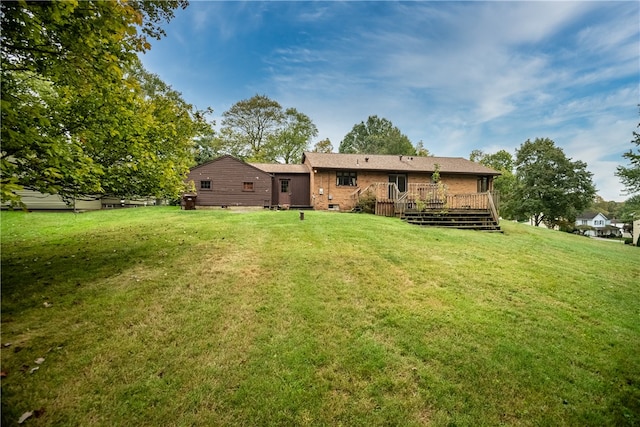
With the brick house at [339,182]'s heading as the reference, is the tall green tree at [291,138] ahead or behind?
ahead

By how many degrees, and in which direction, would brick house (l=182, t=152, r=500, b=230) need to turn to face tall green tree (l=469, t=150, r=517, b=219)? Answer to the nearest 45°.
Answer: approximately 45° to its right

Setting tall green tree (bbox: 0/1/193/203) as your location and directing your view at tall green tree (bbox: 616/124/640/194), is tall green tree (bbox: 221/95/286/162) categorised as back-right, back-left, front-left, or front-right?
front-left

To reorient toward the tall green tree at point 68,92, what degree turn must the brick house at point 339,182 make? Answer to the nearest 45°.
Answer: approximately 180°

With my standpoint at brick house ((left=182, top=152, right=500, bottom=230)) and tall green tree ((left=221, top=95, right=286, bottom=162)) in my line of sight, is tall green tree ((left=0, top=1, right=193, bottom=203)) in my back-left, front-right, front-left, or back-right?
back-left

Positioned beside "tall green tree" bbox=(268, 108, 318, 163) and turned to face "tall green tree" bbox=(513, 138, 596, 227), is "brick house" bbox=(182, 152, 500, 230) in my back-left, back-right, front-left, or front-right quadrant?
front-right

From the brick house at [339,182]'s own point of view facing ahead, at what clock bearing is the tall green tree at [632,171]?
The tall green tree is roughly at 3 o'clock from the brick house.

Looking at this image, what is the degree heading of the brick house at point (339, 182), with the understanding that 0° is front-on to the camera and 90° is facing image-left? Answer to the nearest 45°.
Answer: approximately 180°

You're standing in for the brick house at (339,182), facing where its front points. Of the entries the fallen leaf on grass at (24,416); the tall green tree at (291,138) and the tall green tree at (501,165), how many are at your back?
1

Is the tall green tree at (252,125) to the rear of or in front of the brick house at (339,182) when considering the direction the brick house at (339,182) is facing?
in front

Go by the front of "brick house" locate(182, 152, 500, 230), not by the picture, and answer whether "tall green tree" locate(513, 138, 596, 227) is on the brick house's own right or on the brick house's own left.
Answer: on the brick house's own right
